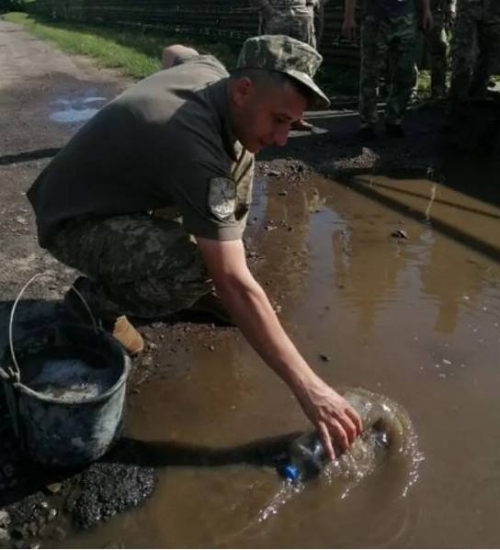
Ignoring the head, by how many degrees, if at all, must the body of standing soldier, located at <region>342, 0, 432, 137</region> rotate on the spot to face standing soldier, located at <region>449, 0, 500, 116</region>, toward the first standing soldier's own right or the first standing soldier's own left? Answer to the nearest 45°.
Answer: approximately 135° to the first standing soldier's own left

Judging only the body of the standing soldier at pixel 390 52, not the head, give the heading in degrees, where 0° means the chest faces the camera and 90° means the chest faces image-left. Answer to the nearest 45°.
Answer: approximately 0°

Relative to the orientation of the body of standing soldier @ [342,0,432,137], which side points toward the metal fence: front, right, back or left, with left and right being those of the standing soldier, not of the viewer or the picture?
back

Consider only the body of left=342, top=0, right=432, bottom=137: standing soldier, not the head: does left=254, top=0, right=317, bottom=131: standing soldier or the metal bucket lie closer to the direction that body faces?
the metal bucket

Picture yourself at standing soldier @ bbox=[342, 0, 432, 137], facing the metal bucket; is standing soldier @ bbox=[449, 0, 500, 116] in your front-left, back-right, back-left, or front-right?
back-left

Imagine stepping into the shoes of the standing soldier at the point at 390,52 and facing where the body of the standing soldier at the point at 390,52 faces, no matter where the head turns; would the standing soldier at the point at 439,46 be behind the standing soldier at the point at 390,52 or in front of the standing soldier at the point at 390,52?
behind

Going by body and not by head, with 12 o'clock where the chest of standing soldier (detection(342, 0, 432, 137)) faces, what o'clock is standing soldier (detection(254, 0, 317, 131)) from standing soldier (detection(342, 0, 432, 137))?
standing soldier (detection(254, 0, 317, 131)) is roughly at 4 o'clock from standing soldier (detection(342, 0, 432, 137)).
